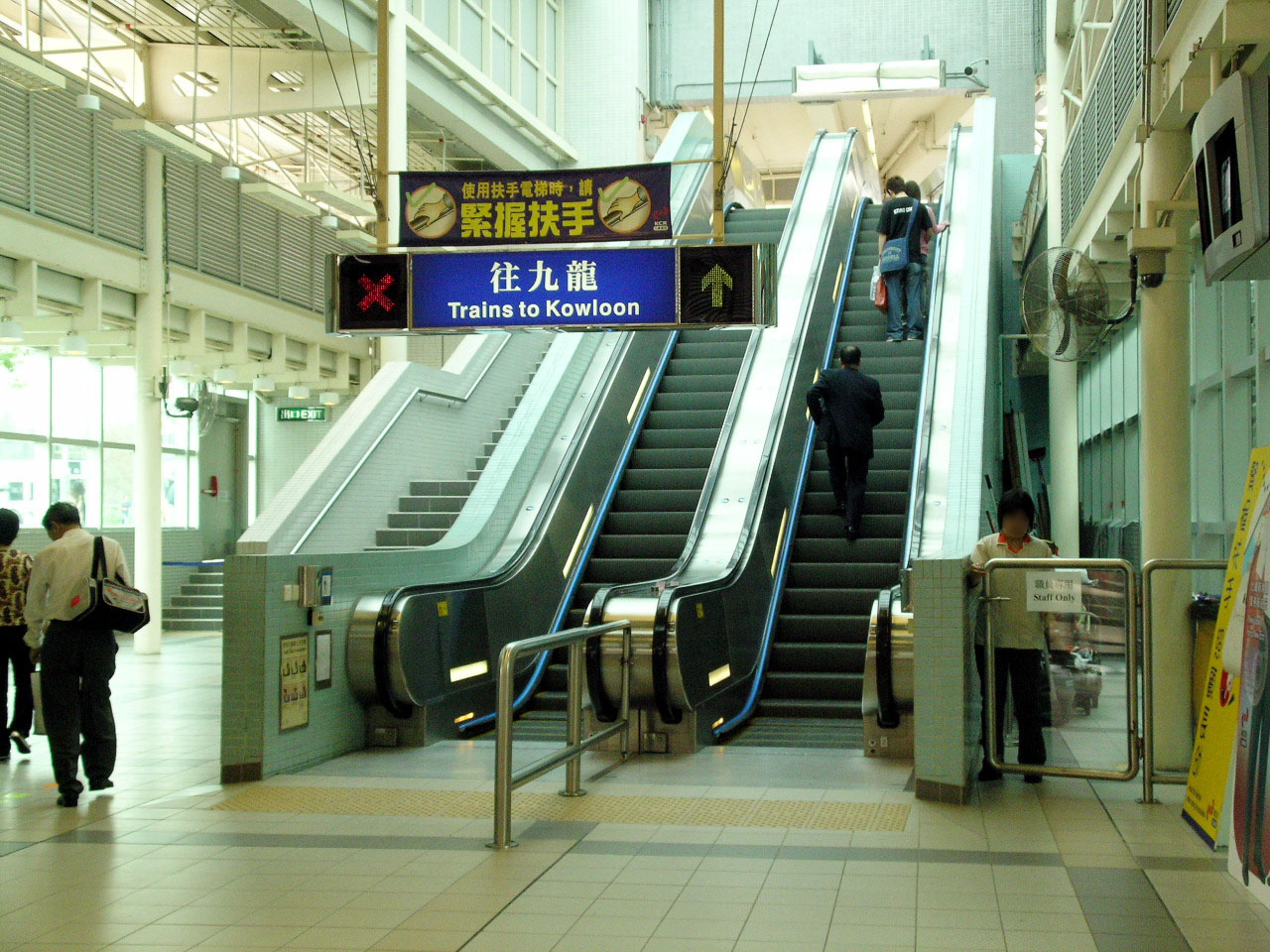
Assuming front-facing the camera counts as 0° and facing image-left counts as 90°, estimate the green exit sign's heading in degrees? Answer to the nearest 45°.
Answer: approximately 0°

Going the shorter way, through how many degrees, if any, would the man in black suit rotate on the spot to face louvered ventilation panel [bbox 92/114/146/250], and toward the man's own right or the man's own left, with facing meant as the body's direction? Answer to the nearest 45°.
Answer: approximately 90° to the man's own left

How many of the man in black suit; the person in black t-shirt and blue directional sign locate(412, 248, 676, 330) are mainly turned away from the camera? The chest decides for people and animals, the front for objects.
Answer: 2

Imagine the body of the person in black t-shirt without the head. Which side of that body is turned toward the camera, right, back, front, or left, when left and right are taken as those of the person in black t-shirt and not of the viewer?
back

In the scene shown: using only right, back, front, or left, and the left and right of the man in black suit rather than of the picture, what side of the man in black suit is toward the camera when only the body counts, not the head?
back

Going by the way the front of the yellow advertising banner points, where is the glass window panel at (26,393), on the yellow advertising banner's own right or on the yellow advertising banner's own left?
on the yellow advertising banner's own right

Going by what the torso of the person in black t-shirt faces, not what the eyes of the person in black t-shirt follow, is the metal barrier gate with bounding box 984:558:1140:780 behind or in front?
behind

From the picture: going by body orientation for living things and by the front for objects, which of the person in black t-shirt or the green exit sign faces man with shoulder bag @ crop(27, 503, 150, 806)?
the green exit sign

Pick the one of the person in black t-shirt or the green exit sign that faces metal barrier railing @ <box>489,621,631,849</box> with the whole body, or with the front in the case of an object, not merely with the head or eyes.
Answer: the green exit sign

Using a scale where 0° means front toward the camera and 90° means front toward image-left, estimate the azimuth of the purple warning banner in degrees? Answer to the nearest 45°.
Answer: approximately 0°

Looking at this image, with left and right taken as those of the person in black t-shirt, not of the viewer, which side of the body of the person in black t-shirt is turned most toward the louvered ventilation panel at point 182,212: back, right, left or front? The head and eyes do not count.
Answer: left

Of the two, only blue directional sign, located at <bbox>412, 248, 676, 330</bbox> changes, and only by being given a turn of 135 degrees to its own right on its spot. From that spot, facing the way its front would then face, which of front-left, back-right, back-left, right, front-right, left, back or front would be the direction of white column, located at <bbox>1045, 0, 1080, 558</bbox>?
right

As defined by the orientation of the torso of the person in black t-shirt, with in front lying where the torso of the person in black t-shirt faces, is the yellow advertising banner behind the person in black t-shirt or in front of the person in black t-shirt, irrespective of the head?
behind

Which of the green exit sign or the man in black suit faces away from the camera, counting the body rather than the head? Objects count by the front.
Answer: the man in black suit
